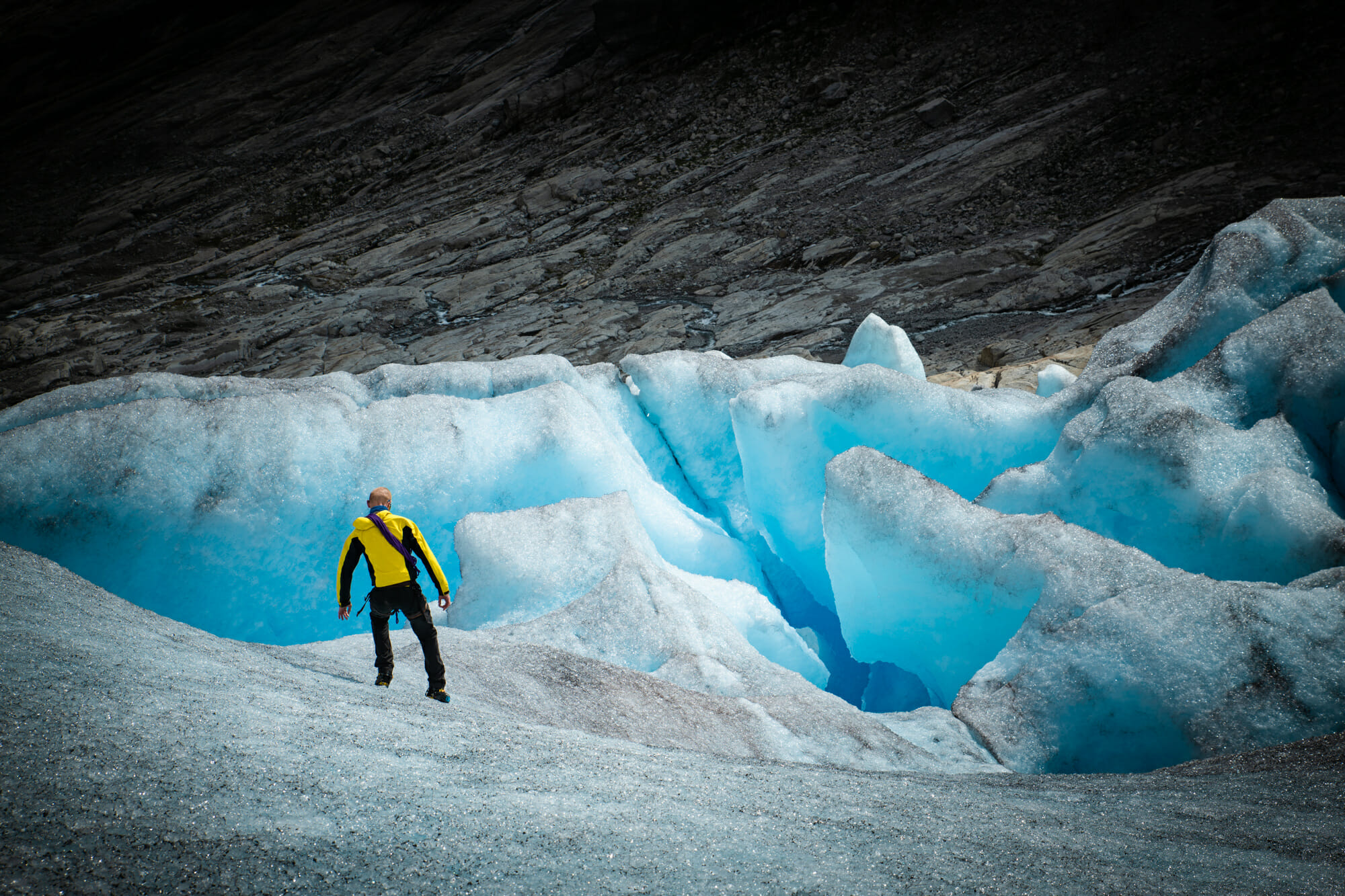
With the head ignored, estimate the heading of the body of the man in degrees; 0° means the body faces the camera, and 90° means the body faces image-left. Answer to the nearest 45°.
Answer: approximately 180°
